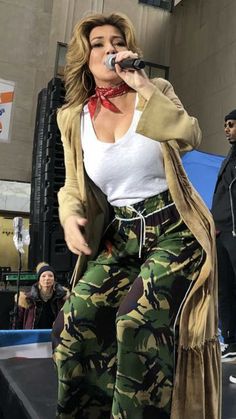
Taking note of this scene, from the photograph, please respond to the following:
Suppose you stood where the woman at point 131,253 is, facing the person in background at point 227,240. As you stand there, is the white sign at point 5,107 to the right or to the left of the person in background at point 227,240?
left

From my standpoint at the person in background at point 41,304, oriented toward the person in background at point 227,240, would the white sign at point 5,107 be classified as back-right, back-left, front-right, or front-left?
back-left

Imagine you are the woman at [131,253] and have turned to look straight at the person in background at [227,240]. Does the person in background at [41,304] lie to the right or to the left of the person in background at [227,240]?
left

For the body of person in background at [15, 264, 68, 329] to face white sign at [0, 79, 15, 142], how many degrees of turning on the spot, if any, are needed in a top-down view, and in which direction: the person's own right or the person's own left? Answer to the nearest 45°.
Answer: approximately 180°

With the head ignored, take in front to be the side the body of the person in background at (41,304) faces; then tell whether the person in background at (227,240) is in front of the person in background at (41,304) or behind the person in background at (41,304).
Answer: in front

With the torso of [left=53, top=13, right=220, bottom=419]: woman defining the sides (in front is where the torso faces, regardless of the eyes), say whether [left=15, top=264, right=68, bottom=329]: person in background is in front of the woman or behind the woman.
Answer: behind

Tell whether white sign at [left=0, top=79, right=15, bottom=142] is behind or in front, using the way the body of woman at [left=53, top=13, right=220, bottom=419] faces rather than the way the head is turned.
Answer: behind

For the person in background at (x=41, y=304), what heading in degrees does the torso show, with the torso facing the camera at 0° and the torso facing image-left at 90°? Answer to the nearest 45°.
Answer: approximately 0°

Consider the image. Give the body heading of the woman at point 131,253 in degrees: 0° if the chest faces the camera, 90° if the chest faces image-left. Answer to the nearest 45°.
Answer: approximately 0°

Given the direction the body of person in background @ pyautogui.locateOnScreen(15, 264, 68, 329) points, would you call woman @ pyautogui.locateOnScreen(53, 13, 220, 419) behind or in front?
in front

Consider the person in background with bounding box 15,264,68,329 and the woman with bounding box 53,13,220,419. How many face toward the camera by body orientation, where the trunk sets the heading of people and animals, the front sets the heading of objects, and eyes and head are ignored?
2
